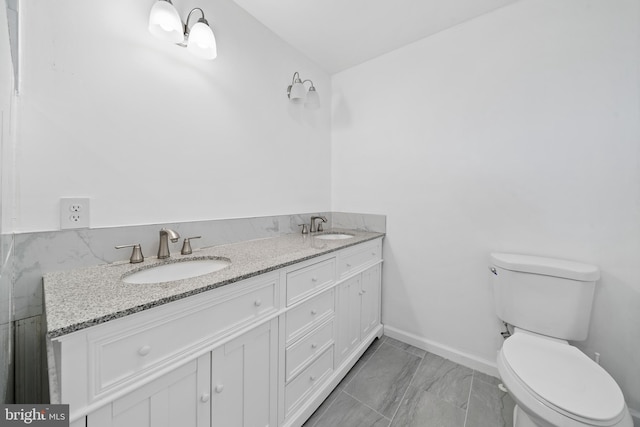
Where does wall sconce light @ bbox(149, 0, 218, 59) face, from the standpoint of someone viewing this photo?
facing the viewer and to the right of the viewer

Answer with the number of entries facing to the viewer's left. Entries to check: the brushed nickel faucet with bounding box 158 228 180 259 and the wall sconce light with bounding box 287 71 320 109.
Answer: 0

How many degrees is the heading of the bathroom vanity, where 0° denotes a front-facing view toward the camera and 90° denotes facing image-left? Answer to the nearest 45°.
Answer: approximately 315°

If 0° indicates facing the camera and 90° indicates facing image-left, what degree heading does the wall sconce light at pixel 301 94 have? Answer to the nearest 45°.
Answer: approximately 315°

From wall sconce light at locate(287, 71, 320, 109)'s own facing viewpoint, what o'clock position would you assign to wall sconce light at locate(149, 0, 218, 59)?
wall sconce light at locate(149, 0, 218, 59) is roughly at 3 o'clock from wall sconce light at locate(287, 71, 320, 109).
